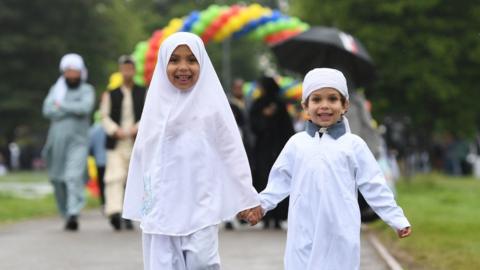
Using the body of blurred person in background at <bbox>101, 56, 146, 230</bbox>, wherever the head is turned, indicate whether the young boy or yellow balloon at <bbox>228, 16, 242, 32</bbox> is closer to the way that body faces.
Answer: the young boy

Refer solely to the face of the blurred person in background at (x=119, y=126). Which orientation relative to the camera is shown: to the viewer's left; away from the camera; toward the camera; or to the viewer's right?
toward the camera

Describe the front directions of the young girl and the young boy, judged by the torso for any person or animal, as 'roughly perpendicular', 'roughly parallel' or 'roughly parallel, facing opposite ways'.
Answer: roughly parallel

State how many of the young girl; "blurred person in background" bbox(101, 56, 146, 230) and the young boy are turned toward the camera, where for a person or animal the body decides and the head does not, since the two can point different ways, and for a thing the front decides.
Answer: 3

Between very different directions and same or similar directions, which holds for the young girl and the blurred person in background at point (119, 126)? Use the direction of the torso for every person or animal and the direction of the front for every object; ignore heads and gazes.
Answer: same or similar directions

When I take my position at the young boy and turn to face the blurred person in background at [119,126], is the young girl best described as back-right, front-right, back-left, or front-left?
front-left

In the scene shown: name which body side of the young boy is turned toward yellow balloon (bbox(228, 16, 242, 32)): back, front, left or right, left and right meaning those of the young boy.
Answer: back

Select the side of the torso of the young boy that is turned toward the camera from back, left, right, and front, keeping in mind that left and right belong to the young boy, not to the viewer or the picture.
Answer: front

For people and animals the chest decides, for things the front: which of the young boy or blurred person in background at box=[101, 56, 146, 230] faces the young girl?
the blurred person in background

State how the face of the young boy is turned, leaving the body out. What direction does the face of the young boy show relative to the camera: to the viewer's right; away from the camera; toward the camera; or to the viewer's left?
toward the camera
